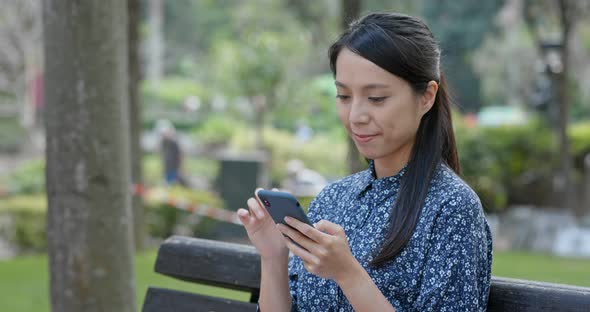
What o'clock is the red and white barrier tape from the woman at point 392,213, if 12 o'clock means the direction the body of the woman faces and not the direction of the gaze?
The red and white barrier tape is roughly at 4 o'clock from the woman.

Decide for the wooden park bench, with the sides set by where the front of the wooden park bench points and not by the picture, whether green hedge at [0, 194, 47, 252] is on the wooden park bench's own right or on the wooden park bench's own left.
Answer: on the wooden park bench's own right

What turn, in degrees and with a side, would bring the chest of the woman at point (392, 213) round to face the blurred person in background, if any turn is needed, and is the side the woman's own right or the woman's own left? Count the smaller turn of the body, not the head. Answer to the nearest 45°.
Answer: approximately 135° to the woman's own right

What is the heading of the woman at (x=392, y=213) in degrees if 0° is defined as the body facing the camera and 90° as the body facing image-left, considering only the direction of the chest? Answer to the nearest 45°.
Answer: approximately 45°

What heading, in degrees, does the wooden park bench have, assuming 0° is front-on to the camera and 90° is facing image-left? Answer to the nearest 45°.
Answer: approximately 45°

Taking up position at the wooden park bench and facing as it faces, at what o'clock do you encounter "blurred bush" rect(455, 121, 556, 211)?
The blurred bush is roughly at 5 o'clock from the wooden park bench.

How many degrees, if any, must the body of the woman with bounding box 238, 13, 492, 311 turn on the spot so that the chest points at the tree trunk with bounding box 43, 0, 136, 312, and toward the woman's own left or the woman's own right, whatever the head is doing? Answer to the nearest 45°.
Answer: approximately 90° to the woman's own right
